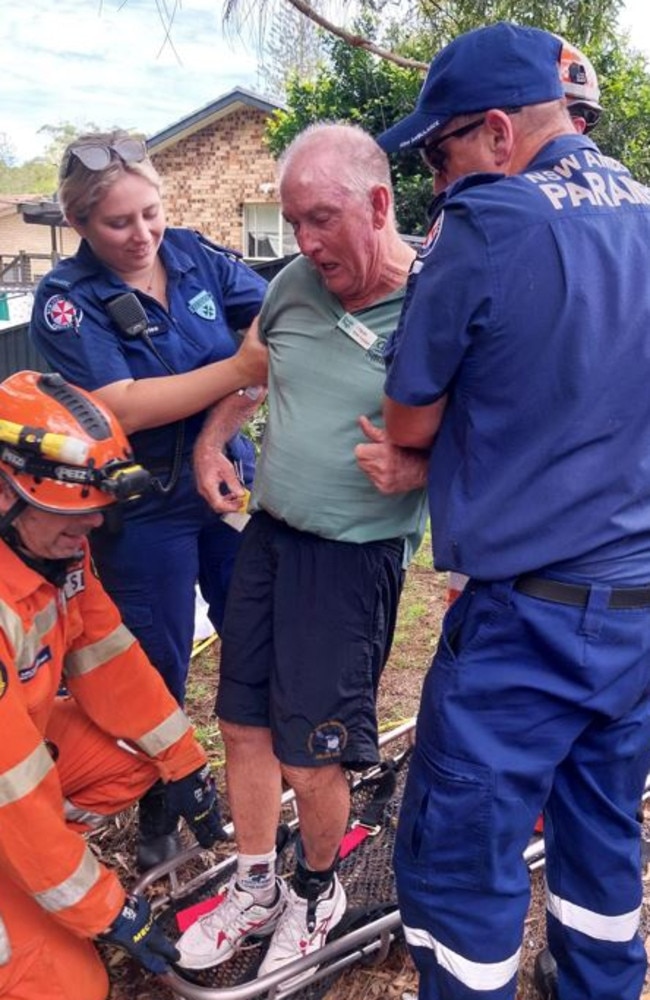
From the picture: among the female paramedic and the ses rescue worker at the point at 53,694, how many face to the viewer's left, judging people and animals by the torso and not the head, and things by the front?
0

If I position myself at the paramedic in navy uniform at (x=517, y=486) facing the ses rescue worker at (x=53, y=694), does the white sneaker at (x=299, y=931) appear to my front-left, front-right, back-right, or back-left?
front-right

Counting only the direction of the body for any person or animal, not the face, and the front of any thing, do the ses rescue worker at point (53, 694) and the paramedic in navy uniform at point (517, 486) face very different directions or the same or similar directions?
very different directions

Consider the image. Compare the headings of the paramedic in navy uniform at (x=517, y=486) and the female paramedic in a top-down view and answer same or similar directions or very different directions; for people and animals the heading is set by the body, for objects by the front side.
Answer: very different directions

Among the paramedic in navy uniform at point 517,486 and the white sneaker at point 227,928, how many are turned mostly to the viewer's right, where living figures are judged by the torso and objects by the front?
0

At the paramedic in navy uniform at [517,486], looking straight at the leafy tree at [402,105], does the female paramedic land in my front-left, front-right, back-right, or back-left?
front-left

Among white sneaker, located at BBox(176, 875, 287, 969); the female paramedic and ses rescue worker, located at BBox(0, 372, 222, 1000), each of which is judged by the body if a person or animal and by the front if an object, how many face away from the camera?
0

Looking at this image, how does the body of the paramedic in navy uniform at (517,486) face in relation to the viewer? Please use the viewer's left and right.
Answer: facing away from the viewer and to the left of the viewer

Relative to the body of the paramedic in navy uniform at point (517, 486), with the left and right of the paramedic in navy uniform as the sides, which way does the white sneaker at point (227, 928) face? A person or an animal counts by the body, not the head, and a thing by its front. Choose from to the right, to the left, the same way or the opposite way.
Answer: to the left

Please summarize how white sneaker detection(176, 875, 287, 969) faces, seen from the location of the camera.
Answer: facing the viewer and to the left of the viewer

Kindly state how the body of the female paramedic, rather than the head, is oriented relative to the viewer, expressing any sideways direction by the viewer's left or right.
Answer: facing the viewer and to the right of the viewer

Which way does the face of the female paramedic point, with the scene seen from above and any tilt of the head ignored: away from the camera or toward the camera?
toward the camera

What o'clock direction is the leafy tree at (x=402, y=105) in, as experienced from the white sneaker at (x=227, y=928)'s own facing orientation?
The leafy tree is roughly at 5 o'clock from the white sneaker.
